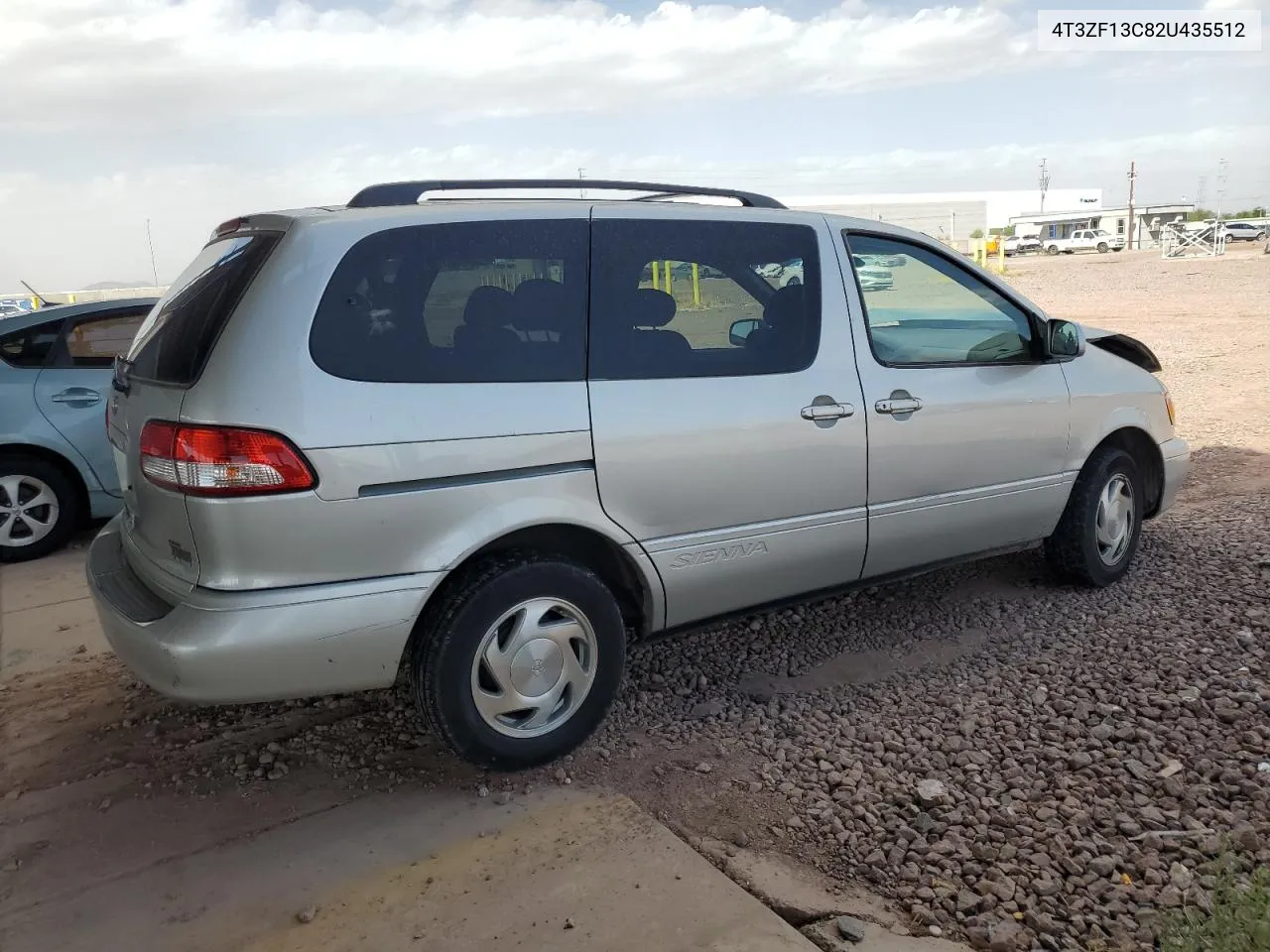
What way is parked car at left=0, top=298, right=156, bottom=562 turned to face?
to the viewer's right

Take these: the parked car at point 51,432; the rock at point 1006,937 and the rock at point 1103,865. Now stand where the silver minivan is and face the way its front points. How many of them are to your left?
1

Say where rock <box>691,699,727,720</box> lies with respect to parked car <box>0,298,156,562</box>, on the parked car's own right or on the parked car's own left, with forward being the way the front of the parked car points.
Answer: on the parked car's own right

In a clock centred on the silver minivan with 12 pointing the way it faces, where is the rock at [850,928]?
The rock is roughly at 3 o'clock from the silver minivan.

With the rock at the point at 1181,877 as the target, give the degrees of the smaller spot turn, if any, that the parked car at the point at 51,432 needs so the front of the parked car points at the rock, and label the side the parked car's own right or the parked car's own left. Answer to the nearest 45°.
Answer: approximately 45° to the parked car's own right

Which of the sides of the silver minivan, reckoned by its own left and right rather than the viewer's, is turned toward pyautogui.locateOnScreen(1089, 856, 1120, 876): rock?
right

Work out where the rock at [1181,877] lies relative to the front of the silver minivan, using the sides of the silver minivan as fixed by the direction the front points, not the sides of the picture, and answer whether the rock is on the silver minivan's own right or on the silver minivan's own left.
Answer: on the silver minivan's own right

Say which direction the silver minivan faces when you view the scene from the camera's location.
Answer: facing away from the viewer and to the right of the viewer

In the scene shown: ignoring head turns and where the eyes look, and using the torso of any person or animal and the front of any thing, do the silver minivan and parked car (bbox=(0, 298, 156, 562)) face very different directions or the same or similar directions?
same or similar directions
